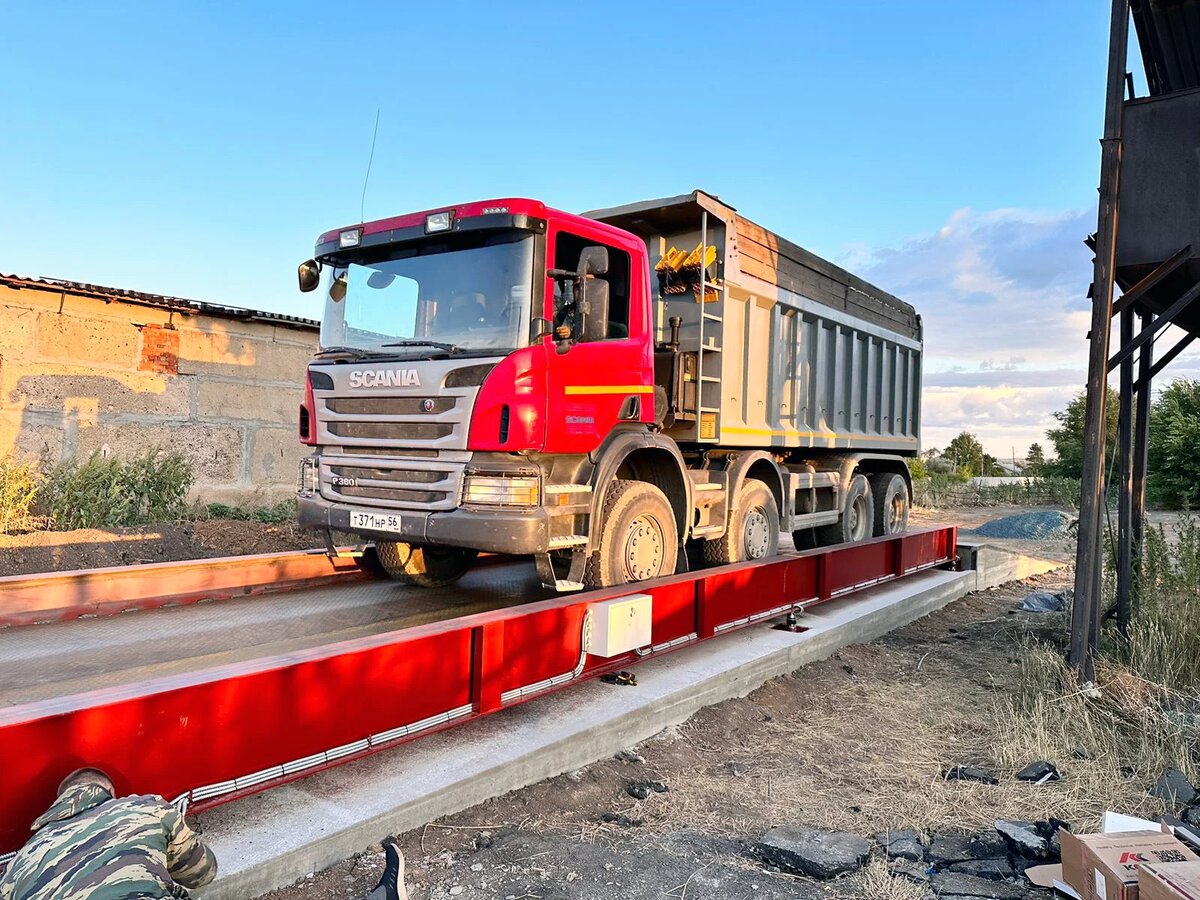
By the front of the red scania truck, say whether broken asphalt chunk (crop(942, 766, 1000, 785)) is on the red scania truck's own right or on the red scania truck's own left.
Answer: on the red scania truck's own left

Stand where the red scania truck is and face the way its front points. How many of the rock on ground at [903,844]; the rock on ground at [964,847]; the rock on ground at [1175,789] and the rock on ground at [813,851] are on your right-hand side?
0

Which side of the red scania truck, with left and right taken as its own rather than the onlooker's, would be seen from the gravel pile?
back

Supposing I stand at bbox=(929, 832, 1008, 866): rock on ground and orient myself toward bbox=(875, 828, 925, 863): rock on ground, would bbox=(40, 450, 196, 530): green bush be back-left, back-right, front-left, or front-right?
front-right

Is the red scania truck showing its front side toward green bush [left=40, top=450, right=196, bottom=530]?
no

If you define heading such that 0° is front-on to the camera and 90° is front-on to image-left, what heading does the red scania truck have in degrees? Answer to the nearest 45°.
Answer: approximately 45°

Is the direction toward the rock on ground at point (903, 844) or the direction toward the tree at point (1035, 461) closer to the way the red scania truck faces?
the rock on ground

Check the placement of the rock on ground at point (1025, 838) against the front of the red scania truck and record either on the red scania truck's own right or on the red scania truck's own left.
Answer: on the red scania truck's own left

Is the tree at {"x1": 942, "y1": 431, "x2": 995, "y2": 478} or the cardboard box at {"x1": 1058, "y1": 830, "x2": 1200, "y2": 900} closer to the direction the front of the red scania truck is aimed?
the cardboard box

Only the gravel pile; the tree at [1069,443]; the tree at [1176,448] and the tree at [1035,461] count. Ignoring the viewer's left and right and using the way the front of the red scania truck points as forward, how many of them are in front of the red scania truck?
0

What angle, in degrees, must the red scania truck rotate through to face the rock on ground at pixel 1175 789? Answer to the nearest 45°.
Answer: approximately 90° to its left

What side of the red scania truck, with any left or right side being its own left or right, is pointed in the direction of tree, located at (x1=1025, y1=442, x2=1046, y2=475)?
back

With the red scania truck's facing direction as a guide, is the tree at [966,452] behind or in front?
behind

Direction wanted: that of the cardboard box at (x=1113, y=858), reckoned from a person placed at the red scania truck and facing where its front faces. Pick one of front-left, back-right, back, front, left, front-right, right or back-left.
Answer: left

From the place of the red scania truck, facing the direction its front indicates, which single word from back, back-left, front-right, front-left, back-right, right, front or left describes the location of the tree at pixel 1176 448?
back

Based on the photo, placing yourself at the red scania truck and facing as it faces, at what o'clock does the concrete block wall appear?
The concrete block wall is roughly at 3 o'clock from the red scania truck.

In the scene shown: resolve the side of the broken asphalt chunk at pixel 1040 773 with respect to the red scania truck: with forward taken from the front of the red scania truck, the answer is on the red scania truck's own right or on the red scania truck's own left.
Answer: on the red scania truck's own left
